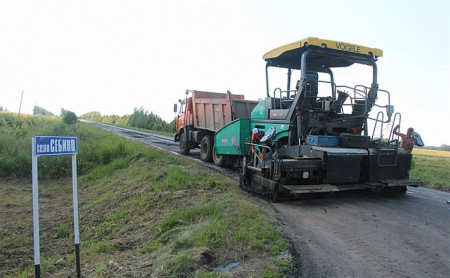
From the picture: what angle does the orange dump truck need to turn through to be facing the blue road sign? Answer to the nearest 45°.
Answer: approximately 135° to its left

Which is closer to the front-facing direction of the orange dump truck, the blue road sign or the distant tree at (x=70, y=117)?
the distant tree

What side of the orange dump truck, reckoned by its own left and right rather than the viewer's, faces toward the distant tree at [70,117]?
front

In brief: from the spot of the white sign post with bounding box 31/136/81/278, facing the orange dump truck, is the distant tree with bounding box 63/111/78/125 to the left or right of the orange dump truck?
left

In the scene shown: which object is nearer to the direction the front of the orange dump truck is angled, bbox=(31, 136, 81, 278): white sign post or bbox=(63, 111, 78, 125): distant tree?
the distant tree

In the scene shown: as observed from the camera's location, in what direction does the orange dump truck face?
facing away from the viewer and to the left of the viewer

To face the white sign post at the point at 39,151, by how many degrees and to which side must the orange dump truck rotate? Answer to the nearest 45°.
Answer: approximately 135° to its left
